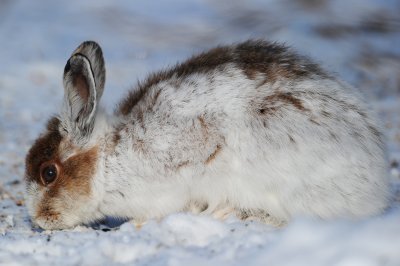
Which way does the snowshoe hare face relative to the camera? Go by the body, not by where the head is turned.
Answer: to the viewer's left
